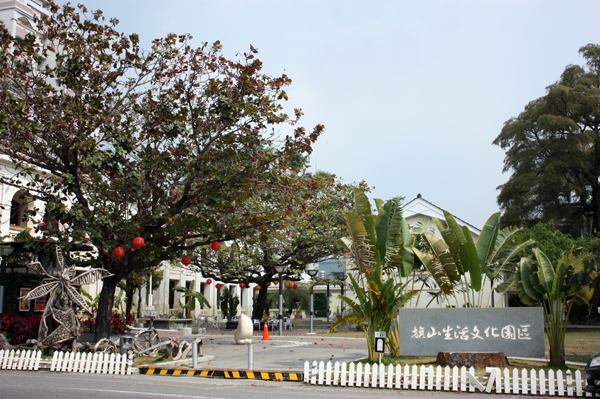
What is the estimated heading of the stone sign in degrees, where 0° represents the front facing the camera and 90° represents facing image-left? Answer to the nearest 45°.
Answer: approximately 0°

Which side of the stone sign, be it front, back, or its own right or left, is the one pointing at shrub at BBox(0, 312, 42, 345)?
right

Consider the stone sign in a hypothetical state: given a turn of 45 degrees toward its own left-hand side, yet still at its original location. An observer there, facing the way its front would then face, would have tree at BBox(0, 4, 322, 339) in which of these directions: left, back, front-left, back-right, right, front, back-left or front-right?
back-right

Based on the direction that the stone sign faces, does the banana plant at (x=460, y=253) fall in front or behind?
behind

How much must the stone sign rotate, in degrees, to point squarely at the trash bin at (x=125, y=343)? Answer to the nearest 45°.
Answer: approximately 90° to its right

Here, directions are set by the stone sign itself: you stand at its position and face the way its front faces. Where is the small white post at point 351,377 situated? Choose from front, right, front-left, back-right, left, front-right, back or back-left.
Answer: front-right

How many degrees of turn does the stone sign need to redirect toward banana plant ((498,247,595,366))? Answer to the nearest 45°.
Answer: approximately 135° to its left
